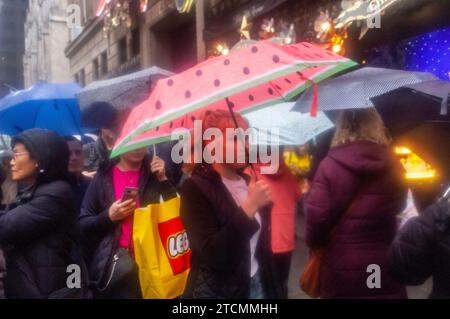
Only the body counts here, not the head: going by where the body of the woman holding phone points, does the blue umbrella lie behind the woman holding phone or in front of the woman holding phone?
behind

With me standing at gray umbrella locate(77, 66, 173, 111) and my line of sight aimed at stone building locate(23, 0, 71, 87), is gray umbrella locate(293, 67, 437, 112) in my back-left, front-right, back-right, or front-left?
back-right

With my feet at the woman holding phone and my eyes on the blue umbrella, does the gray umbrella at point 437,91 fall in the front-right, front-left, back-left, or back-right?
back-right

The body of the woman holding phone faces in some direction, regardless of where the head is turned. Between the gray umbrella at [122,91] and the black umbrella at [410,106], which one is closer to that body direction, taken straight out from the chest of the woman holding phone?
the black umbrella

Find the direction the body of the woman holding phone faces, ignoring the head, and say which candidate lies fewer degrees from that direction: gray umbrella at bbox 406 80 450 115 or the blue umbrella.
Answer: the gray umbrella

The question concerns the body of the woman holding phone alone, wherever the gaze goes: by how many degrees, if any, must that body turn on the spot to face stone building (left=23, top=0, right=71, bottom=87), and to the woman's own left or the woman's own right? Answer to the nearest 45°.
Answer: approximately 135° to the woman's own left

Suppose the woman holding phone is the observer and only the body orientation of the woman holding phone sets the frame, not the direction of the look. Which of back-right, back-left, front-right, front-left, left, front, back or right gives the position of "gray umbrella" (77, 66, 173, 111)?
back-left

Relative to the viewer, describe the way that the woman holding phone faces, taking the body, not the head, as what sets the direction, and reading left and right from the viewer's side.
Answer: facing the viewer and to the right of the viewer

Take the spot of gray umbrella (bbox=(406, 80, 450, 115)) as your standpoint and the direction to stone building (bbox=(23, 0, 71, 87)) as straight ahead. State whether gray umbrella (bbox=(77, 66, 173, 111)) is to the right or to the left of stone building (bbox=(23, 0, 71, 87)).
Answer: left
